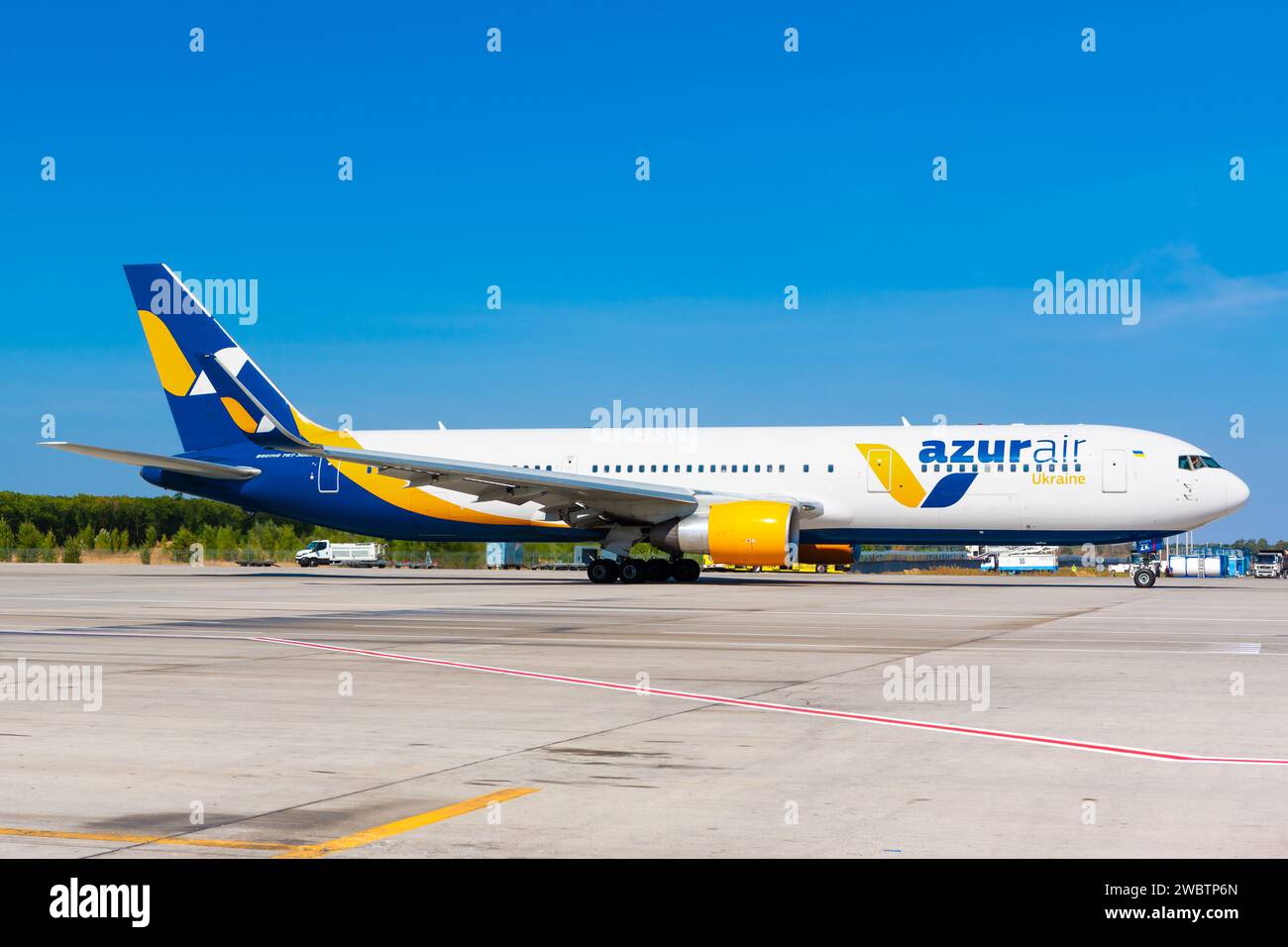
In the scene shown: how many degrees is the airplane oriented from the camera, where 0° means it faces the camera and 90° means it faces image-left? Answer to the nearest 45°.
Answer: approximately 270°
